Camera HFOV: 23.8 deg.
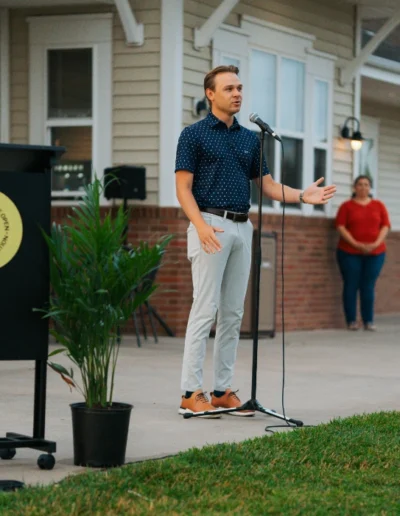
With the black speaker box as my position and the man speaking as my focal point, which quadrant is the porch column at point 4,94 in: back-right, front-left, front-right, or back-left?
back-right

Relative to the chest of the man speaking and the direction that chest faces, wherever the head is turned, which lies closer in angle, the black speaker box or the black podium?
the black podium

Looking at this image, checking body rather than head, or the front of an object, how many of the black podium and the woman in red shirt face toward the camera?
2

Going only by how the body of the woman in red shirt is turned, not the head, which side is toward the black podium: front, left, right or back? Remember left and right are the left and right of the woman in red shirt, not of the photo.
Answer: front

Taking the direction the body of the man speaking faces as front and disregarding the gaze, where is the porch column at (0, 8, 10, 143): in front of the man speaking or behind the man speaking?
behind

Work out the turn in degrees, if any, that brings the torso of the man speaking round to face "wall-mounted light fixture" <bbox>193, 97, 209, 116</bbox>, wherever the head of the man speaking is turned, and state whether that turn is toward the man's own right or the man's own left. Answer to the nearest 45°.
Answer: approximately 135° to the man's own left

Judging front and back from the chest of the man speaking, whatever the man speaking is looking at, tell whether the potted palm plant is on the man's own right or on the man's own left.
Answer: on the man's own right
